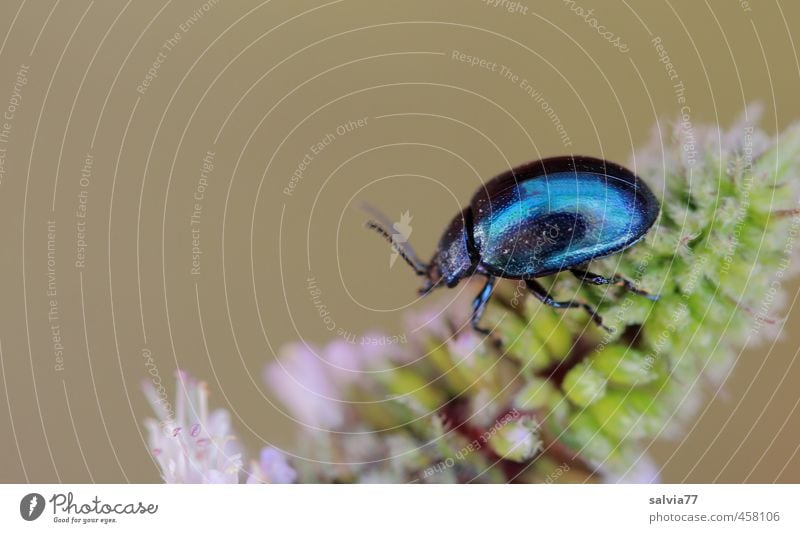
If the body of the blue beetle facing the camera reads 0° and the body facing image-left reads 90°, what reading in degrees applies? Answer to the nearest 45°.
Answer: approximately 90°
